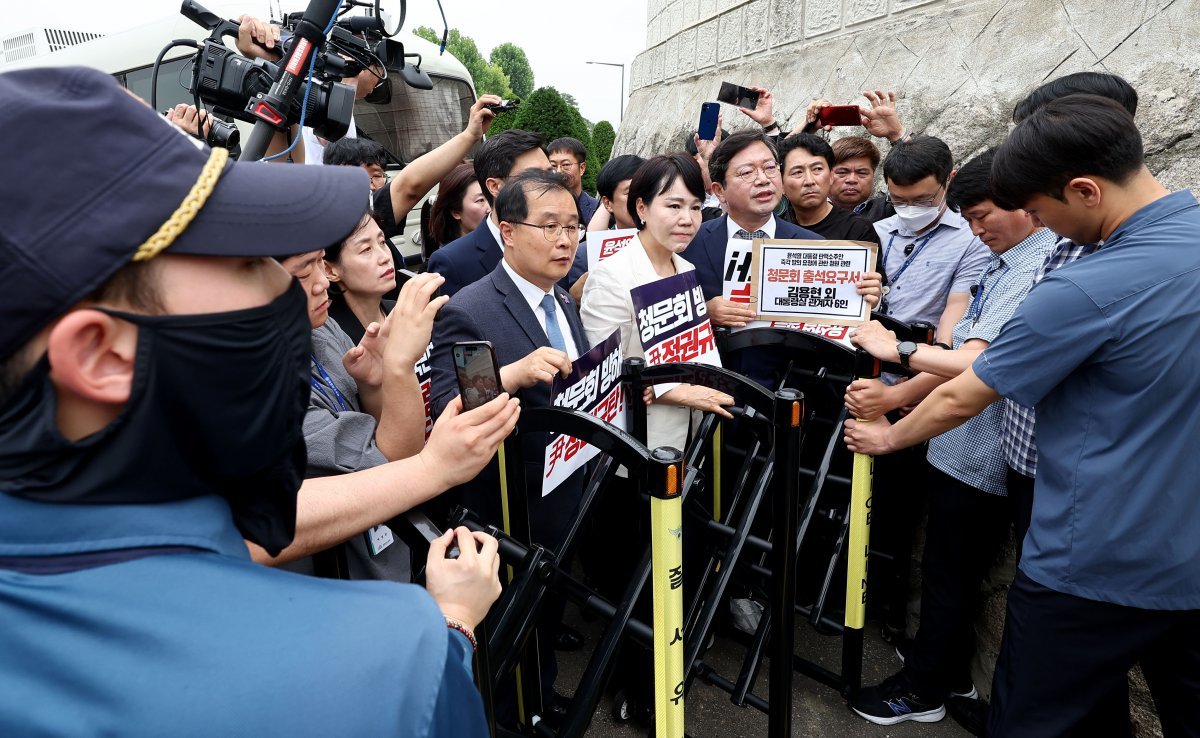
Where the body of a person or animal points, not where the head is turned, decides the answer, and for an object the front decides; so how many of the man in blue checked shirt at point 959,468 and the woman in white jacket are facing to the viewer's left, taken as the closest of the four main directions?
1

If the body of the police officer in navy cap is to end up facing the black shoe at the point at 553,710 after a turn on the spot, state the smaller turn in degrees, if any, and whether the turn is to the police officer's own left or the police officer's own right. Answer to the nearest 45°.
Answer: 0° — they already face it

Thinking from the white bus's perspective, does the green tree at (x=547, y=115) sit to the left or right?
on its left

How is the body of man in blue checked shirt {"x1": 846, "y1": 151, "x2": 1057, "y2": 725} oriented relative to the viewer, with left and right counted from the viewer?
facing to the left of the viewer

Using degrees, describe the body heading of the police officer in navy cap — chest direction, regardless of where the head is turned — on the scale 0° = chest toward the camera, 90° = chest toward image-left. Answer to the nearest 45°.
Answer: approximately 225°
